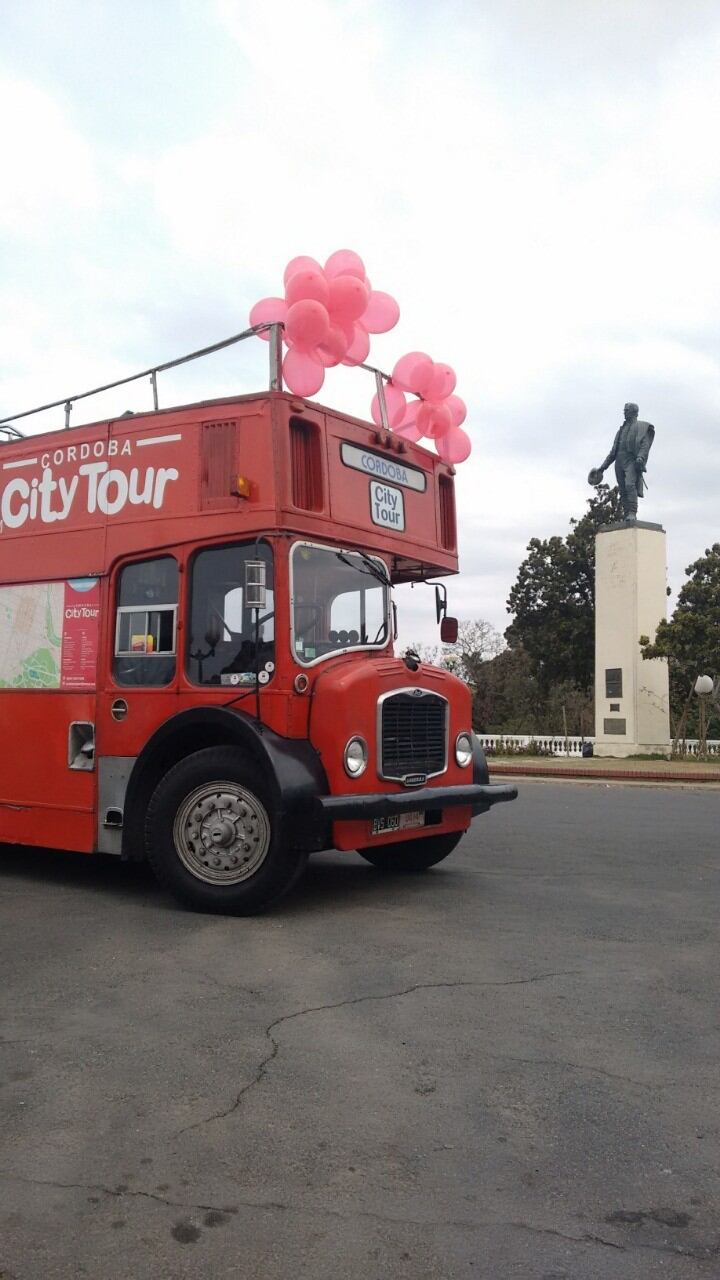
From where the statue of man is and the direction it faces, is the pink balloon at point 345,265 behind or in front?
in front

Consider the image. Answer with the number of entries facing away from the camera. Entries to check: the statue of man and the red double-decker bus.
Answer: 0

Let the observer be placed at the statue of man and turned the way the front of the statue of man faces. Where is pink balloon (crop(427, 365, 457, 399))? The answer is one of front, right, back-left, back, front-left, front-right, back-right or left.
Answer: front-left

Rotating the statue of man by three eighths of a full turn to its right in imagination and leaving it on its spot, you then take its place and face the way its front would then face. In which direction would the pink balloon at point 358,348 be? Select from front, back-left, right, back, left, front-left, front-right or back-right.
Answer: back

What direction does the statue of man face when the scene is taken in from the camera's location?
facing the viewer and to the left of the viewer

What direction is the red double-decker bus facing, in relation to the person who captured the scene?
facing the viewer and to the right of the viewer

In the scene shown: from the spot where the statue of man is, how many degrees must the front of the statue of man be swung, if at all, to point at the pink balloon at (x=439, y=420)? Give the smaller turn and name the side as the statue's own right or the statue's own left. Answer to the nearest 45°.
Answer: approximately 45° to the statue's own left
